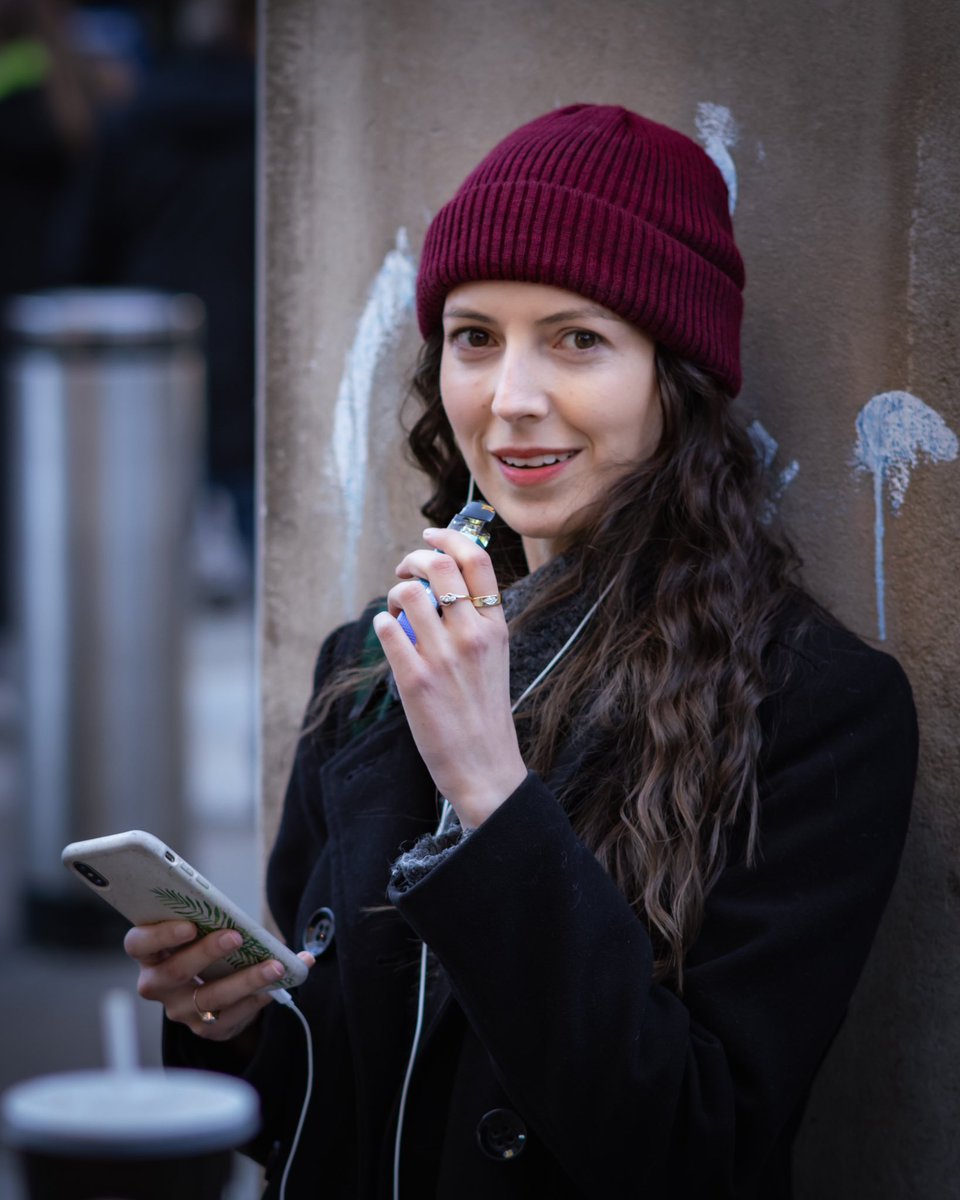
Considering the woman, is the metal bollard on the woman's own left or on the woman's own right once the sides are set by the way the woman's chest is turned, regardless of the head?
on the woman's own right

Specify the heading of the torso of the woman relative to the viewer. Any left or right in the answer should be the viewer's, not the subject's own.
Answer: facing the viewer and to the left of the viewer
